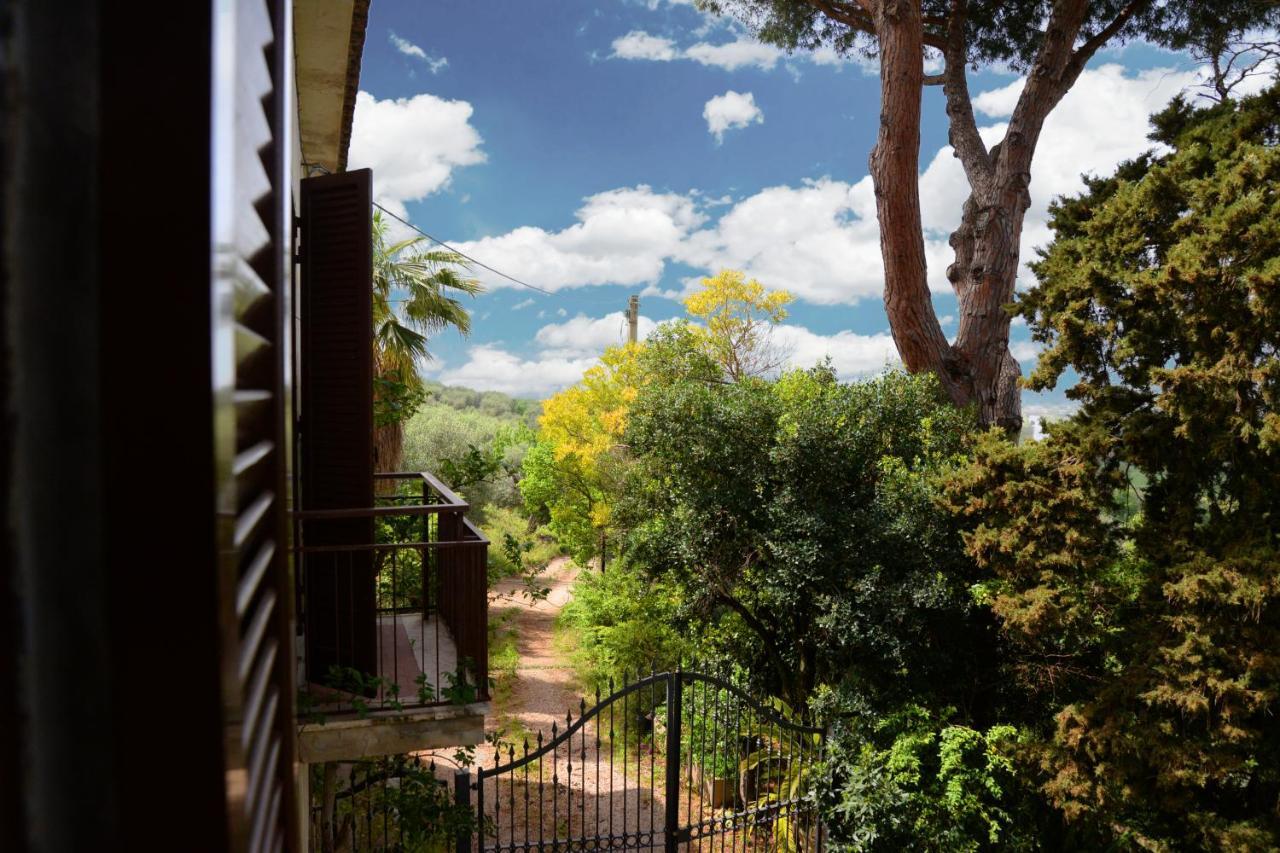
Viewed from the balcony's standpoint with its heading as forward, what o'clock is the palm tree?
The palm tree is roughly at 9 o'clock from the balcony.

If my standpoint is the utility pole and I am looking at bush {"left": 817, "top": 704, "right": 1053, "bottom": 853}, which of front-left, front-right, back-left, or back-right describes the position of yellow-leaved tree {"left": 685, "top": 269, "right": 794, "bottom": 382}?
front-left

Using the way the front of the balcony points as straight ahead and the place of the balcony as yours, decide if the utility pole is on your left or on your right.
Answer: on your left

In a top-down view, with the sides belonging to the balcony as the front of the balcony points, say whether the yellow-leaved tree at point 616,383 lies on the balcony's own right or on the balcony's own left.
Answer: on the balcony's own left

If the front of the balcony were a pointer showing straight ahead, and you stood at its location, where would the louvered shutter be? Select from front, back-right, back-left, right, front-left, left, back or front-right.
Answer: right

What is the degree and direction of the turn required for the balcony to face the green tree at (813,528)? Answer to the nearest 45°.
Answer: approximately 45° to its left

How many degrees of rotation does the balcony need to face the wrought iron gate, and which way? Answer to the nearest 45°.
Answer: approximately 45° to its left

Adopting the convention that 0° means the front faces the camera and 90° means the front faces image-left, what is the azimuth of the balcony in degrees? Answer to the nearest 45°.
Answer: approximately 270°
